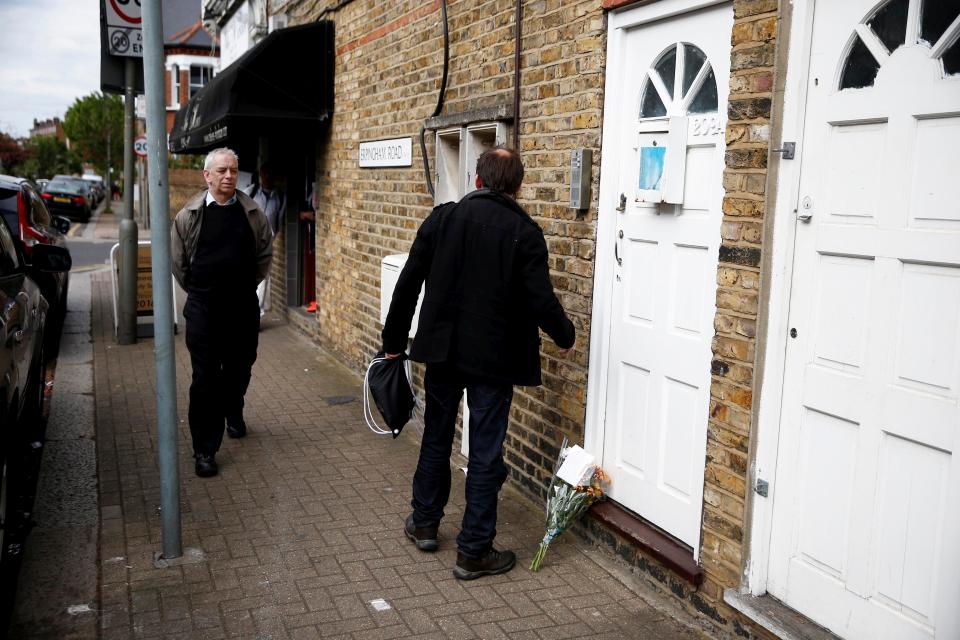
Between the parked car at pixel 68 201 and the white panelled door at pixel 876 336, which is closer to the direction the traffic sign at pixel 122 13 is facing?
the white panelled door

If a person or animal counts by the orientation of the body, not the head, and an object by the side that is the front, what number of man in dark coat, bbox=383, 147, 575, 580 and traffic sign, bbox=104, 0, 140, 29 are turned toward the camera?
1

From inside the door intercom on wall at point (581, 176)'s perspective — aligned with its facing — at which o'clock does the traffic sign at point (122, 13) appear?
The traffic sign is roughly at 3 o'clock from the door intercom on wall.

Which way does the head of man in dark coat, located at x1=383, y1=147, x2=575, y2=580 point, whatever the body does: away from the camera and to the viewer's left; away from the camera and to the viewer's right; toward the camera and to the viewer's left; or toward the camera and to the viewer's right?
away from the camera and to the viewer's right

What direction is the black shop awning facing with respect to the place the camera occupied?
facing the viewer and to the left of the viewer

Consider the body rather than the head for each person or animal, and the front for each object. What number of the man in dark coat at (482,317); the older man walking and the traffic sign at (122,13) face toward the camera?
2

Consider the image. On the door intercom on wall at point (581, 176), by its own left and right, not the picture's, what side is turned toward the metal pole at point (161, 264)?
front

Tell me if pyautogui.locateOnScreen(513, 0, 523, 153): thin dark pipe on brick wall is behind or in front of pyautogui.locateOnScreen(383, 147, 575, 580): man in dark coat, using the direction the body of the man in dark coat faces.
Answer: in front

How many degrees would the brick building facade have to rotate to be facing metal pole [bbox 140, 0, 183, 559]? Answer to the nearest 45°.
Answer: approximately 45° to its right

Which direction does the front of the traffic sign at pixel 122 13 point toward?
toward the camera

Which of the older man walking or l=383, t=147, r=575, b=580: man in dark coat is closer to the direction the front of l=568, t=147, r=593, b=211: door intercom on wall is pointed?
the man in dark coat

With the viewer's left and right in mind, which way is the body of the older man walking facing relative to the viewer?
facing the viewer

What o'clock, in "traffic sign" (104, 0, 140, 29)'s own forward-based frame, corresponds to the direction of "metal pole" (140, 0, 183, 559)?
The metal pole is roughly at 12 o'clock from the traffic sign.
